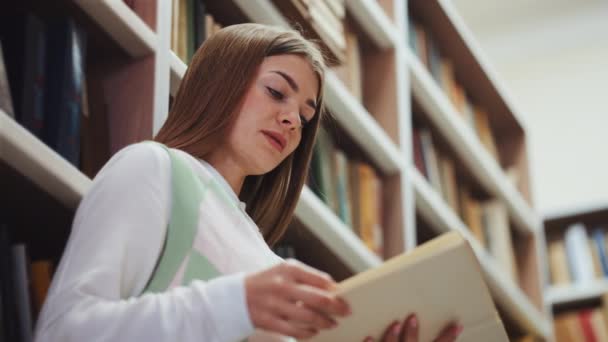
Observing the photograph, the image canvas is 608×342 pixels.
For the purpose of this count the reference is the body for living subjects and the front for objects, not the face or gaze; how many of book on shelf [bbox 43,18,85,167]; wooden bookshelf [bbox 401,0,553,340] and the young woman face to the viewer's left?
0

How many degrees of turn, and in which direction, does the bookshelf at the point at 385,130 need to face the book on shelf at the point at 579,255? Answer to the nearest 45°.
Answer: approximately 90° to its left

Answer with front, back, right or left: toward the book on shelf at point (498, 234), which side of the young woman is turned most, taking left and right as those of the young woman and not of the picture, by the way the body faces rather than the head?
left

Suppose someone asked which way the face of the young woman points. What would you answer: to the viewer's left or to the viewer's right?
to the viewer's right

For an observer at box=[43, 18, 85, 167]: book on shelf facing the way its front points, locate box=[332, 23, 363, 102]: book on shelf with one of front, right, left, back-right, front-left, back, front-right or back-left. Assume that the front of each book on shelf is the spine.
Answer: left

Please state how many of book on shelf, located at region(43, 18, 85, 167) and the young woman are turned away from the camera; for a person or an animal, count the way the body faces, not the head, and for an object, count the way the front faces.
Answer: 0

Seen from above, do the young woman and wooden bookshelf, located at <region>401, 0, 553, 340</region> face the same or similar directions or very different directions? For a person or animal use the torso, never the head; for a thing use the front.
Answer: same or similar directions

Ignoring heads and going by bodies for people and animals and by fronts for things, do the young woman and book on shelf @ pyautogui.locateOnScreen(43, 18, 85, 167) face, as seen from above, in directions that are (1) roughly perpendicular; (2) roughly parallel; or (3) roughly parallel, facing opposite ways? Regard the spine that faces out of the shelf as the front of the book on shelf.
roughly parallel

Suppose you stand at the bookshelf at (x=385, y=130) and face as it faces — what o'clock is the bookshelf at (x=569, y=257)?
the bookshelf at (x=569, y=257) is roughly at 9 o'clock from the bookshelf at (x=385, y=130).

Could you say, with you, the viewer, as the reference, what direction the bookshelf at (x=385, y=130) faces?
facing the viewer and to the right of the viewer

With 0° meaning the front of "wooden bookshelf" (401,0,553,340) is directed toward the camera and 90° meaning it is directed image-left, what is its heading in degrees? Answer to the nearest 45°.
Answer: approximately 315°
